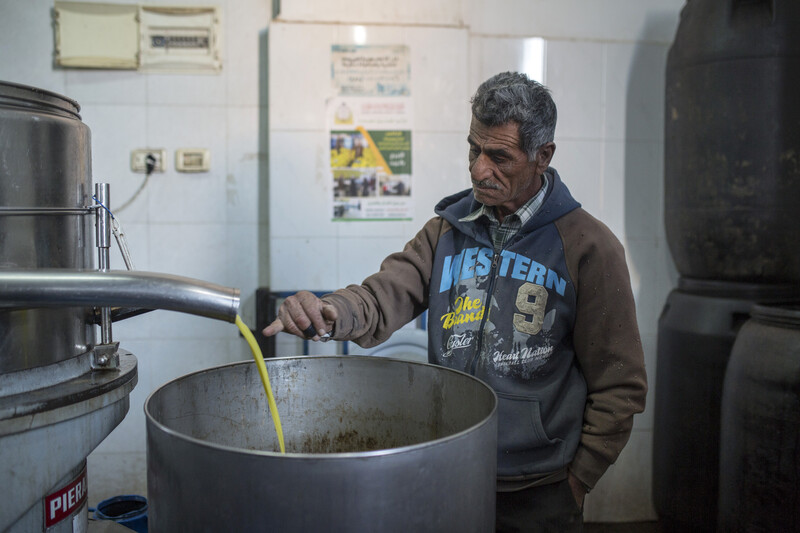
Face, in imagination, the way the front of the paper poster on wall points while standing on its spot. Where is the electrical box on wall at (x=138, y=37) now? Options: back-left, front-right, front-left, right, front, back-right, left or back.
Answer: right

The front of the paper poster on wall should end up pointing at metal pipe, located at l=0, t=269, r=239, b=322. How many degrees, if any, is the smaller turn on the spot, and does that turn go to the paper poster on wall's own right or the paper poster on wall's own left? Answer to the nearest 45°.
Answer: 0° — it already faces it

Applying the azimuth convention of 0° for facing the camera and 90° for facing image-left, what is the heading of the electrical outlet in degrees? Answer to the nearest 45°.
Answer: approximately 0°

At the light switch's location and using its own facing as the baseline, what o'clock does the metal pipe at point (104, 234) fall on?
The metal pipe is roughly at 12 o'clock from the light switch.

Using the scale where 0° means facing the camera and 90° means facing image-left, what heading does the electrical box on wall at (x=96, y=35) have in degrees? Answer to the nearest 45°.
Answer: approximately 0°

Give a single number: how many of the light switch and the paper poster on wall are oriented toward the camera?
2

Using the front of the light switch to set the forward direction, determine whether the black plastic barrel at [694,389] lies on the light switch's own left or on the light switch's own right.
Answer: on the light switch's own left

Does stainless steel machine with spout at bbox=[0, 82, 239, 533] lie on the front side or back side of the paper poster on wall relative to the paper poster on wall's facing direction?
on the front side

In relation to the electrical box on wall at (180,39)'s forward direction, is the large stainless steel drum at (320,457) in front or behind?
in front
